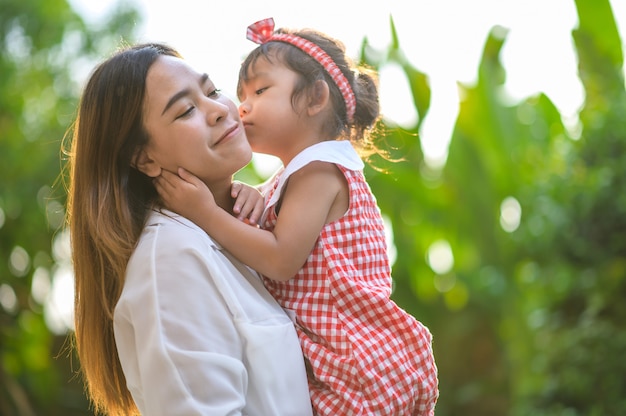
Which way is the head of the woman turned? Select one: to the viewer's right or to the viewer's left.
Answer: to the viewer's right

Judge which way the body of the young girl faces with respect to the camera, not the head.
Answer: to the viewer's left

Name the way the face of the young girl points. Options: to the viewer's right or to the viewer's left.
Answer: to the viewer's left
